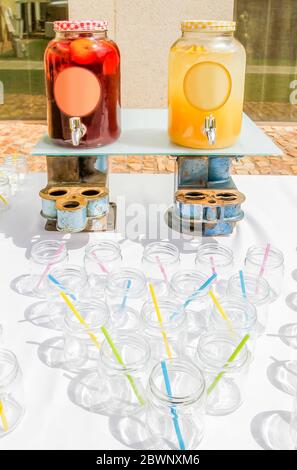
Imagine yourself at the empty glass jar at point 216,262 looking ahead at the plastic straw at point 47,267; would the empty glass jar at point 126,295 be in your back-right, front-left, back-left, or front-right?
front-left

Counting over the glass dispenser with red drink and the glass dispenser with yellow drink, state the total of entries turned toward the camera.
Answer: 2

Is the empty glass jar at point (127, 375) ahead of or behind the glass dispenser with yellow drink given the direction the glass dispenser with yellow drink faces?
ahead

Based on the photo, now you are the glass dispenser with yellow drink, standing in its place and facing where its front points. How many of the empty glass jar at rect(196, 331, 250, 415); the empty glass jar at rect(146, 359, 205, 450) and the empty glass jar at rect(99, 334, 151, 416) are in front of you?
3

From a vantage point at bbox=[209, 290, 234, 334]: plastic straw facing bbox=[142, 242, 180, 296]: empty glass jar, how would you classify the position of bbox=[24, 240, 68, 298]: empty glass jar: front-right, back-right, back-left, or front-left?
front-left

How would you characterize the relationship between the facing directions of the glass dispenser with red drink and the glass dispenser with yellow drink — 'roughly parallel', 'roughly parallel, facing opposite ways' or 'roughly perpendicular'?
roughly parallel

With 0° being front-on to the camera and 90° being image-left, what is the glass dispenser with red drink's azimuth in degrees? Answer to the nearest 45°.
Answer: approximately 0°

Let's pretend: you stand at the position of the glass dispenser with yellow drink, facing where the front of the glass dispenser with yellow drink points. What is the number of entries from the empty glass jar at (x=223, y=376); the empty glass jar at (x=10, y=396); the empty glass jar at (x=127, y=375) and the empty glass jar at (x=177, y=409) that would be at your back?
0

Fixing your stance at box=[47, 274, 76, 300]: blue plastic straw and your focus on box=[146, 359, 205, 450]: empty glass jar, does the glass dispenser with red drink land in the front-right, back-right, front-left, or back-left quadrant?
back-left

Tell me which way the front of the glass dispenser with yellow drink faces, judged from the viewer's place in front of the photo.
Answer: facing the viewer

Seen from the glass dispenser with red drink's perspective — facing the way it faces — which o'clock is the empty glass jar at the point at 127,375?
The empty glass jar is roughly at 12 o'clock from the glass dispenser with red drink.
